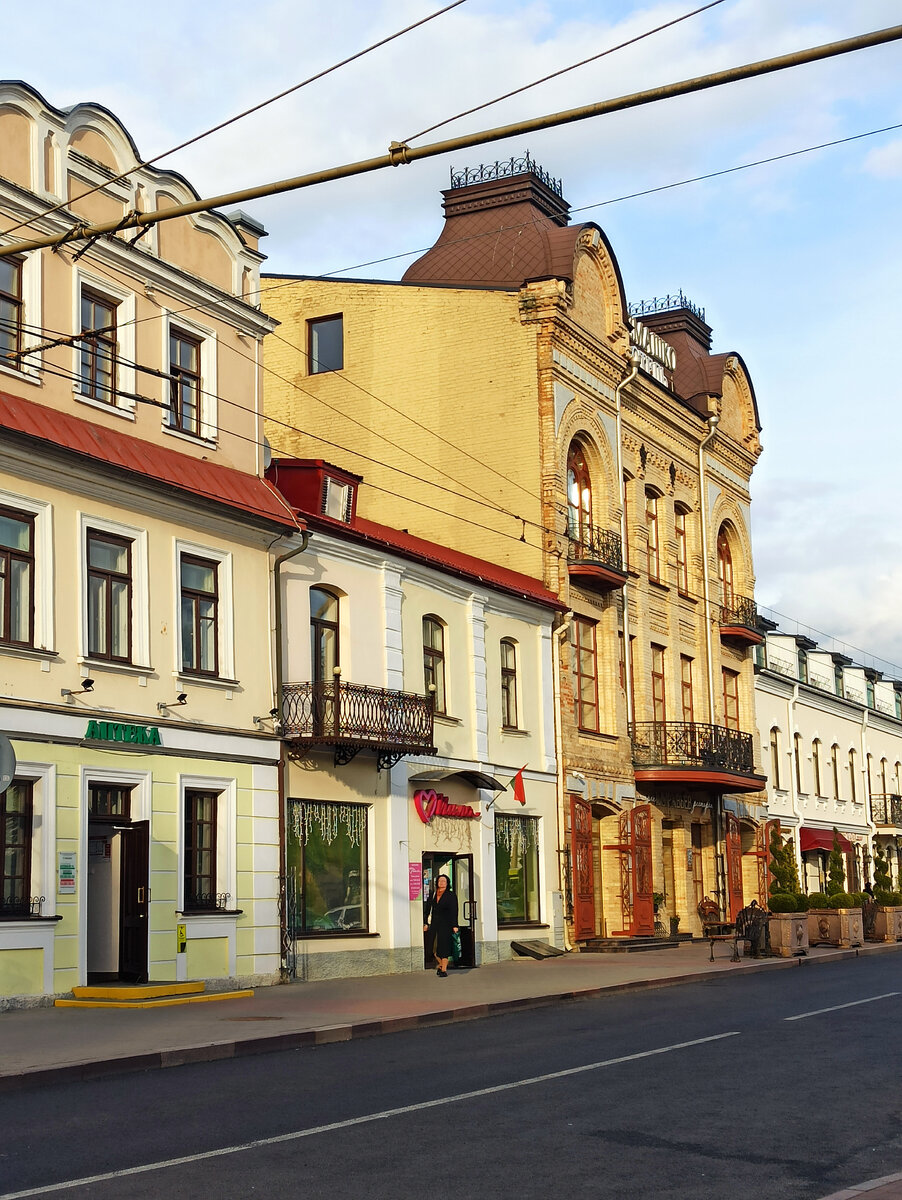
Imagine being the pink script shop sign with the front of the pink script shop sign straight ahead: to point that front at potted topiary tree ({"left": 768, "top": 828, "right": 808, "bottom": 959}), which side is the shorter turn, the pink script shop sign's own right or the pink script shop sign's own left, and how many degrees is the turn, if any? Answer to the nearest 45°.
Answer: approximately 90° to the pink script shop sign's own left

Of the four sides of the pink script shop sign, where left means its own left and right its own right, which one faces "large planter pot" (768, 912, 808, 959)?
left

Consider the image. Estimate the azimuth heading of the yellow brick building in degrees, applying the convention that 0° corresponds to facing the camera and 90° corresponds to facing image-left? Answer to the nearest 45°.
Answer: approximately 315°

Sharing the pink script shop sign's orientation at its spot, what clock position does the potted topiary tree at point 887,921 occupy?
The potted topiary tree is roughly at 9 o'clock from the pink script shop sign.

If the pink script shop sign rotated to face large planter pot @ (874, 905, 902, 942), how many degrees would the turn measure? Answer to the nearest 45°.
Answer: approximately 90° to its left

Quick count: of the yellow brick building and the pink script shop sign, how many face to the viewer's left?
0

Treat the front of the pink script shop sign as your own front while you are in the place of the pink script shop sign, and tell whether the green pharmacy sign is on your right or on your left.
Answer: on your right

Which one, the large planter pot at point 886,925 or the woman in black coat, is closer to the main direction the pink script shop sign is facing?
the woman in black coat
